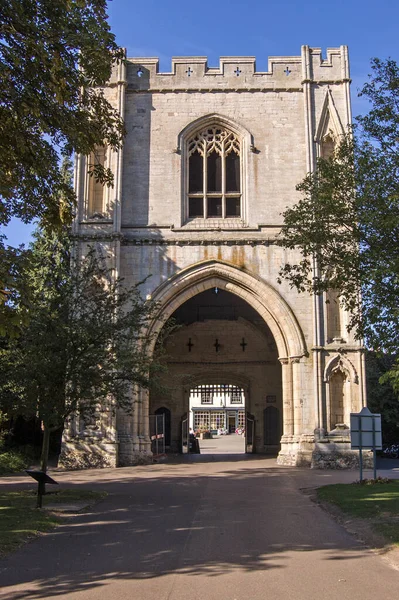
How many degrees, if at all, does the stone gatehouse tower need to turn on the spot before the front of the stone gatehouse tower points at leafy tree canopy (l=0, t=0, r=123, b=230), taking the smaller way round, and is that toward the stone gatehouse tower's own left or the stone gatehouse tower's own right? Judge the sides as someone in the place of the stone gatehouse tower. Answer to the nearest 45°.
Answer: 0° — it already faces it

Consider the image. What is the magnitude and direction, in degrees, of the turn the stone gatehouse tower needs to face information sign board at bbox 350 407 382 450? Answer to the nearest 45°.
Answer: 0° — it already faces it

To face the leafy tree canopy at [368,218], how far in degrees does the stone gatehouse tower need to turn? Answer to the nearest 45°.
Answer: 0° — it already faces it

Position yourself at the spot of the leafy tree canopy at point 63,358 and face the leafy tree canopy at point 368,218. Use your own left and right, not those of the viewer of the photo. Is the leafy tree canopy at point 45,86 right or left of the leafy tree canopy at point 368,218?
right

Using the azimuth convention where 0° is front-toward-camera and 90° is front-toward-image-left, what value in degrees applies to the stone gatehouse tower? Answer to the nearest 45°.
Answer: approximately 0°
